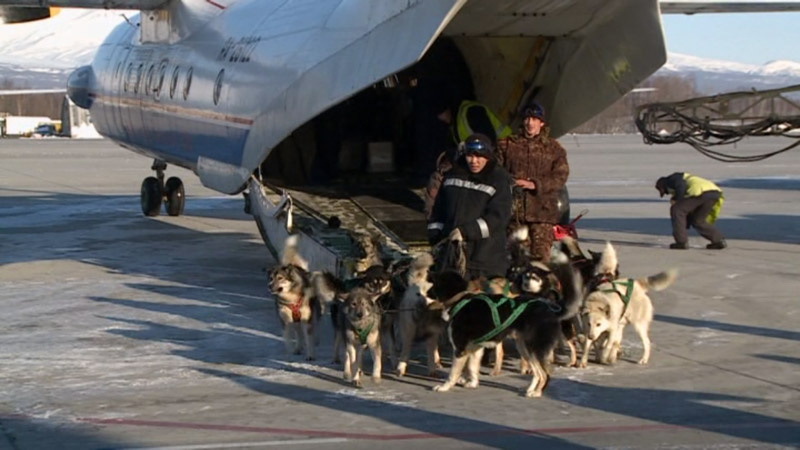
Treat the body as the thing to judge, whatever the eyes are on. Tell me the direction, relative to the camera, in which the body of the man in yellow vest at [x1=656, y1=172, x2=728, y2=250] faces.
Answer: to the viewer's left

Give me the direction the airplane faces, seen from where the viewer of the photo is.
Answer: facing away from the viewer and to the left of the viewer

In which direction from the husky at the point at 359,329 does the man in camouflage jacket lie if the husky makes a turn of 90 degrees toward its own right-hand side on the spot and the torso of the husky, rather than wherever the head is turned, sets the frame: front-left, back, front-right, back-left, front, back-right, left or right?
back-right

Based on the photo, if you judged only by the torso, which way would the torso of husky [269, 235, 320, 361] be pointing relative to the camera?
toward the camera

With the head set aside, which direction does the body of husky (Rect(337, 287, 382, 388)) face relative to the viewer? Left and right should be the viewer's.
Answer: facing the viewer

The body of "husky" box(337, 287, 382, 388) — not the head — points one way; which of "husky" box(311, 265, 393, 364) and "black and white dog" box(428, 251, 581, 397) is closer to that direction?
the black and white dog

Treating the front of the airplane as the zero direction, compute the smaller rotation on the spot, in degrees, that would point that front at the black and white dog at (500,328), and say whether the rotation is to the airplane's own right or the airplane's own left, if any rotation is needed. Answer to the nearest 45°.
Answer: approximately 135° to the airplane's own left

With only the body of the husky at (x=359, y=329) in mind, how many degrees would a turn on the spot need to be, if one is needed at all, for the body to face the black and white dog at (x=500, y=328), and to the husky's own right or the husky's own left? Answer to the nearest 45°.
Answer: approximately 90° to the husky's own left
